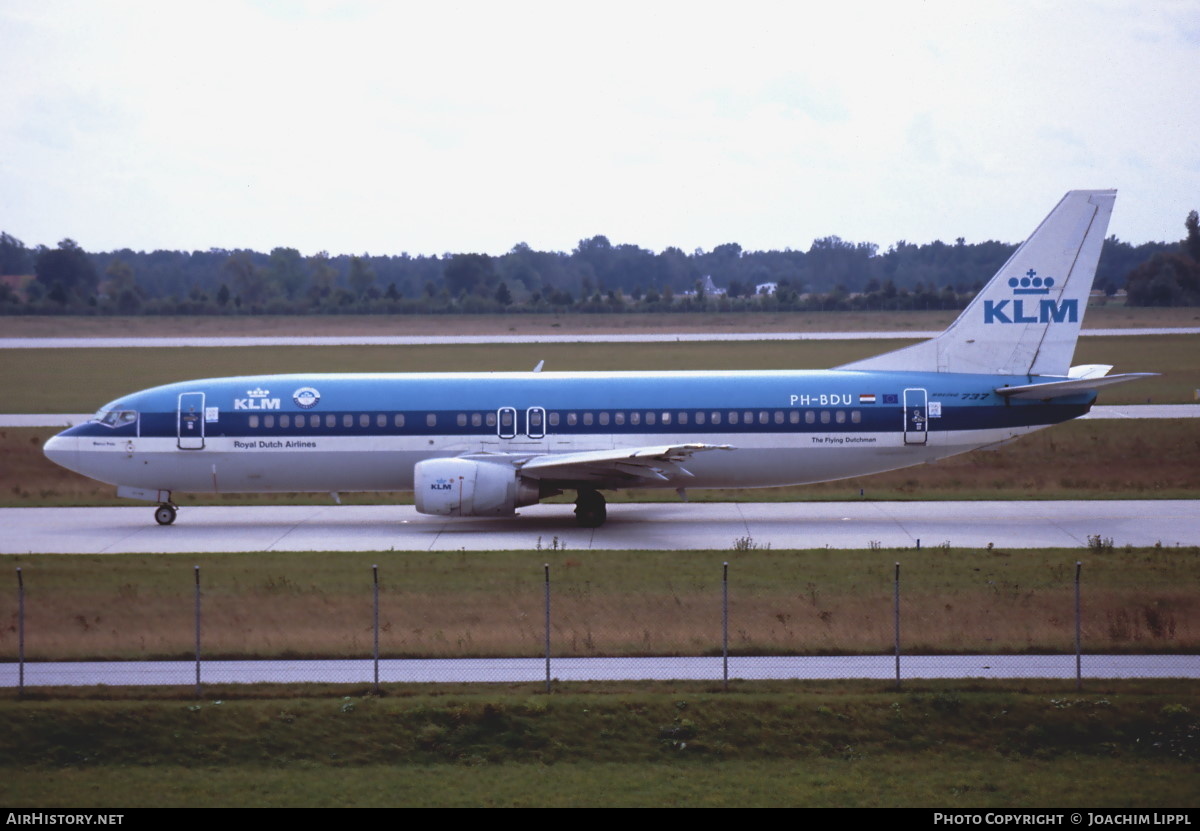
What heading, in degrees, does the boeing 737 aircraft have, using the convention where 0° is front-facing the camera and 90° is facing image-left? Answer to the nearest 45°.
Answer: approximately 90°
